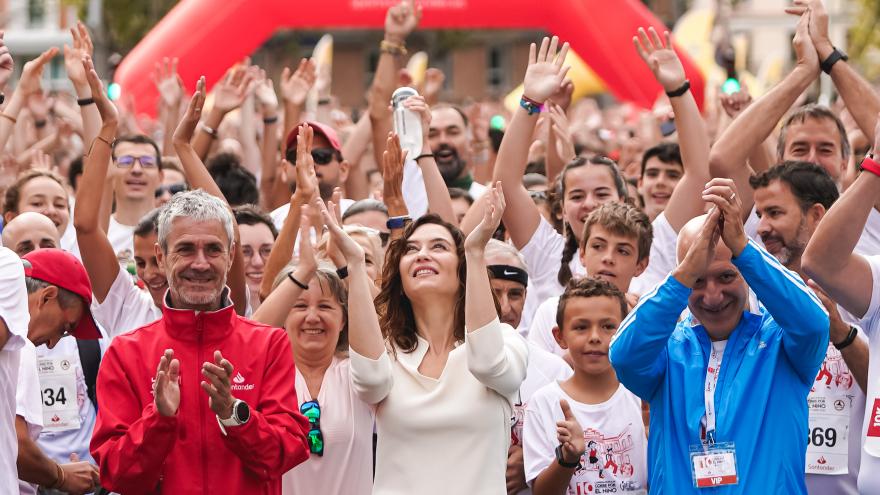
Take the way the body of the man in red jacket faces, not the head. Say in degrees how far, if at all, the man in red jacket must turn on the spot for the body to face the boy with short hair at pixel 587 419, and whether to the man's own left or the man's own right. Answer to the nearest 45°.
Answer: approximately 90° to the man's own left

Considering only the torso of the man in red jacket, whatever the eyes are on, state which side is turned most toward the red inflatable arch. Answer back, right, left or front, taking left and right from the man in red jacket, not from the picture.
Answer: back

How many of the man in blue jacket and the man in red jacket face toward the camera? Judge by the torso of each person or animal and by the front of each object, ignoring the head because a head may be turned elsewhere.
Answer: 2

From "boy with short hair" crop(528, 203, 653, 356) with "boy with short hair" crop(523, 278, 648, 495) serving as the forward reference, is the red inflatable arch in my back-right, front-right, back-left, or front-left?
back-right

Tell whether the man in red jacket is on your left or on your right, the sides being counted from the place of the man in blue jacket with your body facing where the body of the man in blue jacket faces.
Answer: on your right

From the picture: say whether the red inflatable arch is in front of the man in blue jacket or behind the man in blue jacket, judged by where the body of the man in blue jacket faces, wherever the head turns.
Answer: behind

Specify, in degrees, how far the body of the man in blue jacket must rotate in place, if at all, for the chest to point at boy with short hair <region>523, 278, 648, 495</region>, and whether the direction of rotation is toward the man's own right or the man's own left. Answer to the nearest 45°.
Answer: approximately 135° to the man's own right
